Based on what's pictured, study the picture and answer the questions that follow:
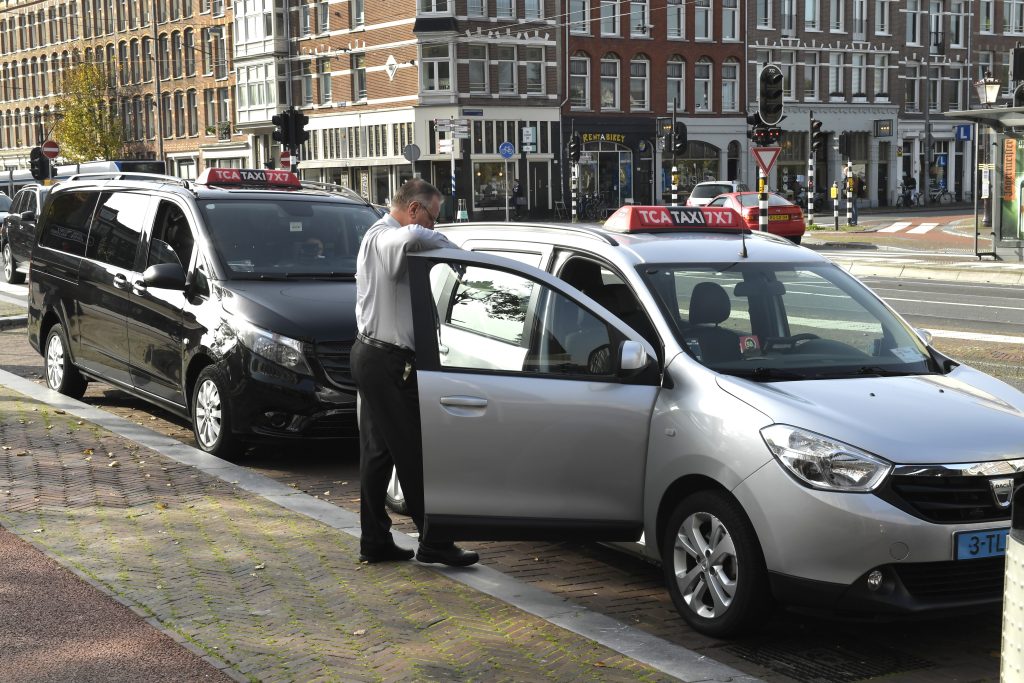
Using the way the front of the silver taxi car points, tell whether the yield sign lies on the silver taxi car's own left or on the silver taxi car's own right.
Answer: on the silver taxi car's own left

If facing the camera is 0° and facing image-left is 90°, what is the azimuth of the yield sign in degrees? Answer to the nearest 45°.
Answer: approximately 0°

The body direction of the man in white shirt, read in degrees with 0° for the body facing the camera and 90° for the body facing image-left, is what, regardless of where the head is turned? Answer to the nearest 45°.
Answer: approximately 270°

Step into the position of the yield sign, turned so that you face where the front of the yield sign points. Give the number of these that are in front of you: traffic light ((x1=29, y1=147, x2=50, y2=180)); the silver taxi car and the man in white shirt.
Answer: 2

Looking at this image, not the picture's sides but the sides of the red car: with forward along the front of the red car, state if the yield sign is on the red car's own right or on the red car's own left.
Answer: on the red car's own left

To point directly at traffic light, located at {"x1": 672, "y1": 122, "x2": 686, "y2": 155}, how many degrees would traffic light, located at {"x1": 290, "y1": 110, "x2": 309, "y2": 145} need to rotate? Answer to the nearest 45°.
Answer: approximately 45° to its left

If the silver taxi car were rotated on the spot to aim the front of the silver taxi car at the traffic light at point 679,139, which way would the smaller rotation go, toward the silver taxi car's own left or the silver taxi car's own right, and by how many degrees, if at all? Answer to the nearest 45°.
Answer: approximately 135° to the silver taxi car's own left

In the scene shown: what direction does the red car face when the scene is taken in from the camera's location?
facing away from the viewer and to the left of the viewer

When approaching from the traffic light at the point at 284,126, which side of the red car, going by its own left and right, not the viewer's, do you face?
left

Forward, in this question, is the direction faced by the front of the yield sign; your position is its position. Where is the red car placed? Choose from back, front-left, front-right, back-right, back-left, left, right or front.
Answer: back
